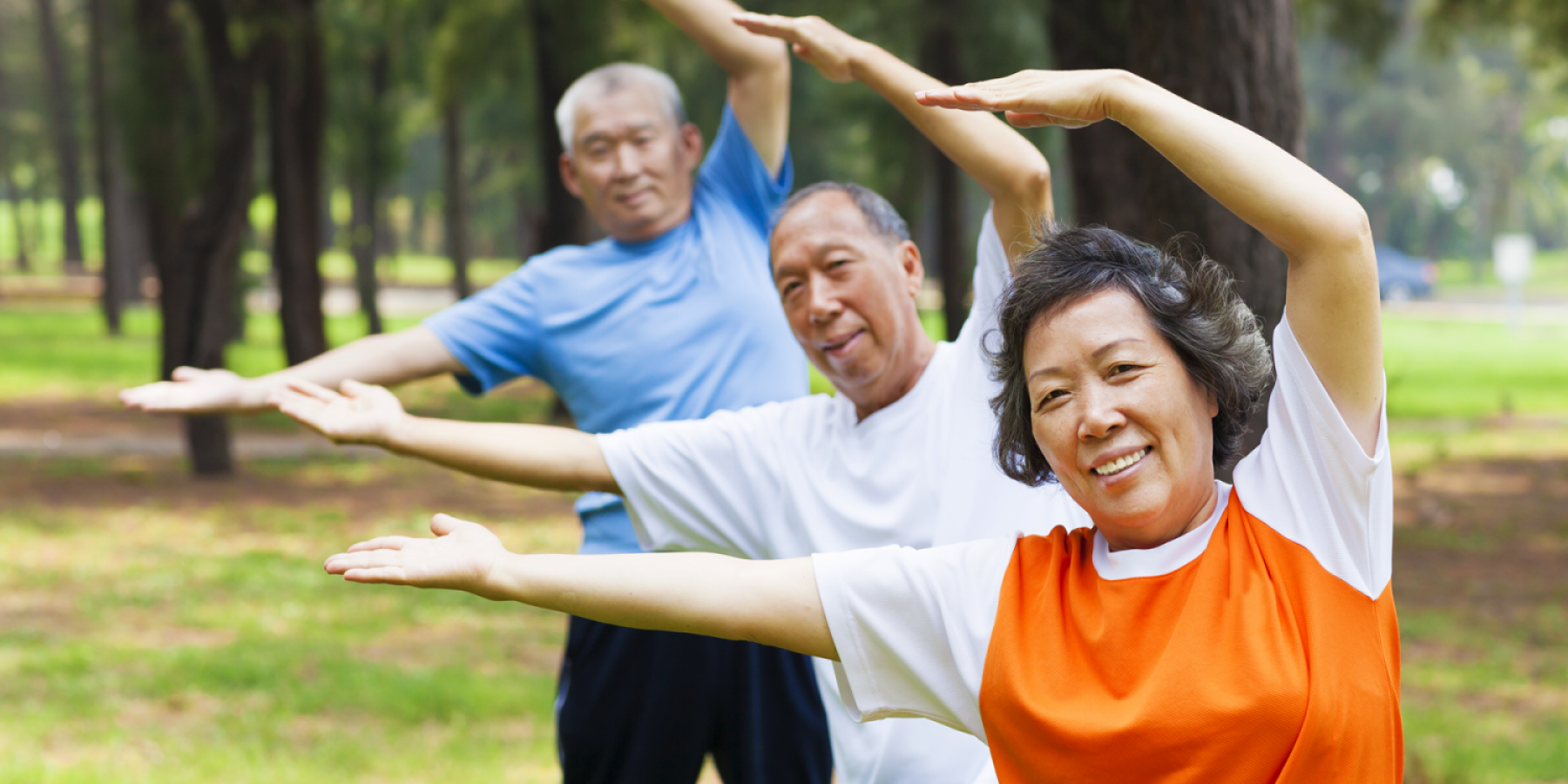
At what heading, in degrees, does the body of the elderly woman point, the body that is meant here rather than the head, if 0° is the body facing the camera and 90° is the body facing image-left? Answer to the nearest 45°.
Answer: approximately 0°

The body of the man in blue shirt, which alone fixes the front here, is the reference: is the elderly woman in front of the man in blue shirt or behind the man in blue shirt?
in front

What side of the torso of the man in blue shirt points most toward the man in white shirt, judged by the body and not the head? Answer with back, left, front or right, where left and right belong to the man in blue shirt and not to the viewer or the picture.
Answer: front

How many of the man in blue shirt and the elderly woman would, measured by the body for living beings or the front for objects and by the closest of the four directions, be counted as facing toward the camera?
2

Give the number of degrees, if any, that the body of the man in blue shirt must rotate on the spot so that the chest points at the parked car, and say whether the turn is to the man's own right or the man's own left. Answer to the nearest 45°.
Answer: approximately 135° to the man's own left

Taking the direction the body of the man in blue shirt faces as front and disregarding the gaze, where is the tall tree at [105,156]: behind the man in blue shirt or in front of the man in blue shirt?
behind

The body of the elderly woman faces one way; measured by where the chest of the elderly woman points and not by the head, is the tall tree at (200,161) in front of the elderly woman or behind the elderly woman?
behind

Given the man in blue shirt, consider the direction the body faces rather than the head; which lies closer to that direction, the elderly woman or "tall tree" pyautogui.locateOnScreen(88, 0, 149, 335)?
the elderly woman

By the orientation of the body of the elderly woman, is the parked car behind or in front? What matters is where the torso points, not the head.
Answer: behind
